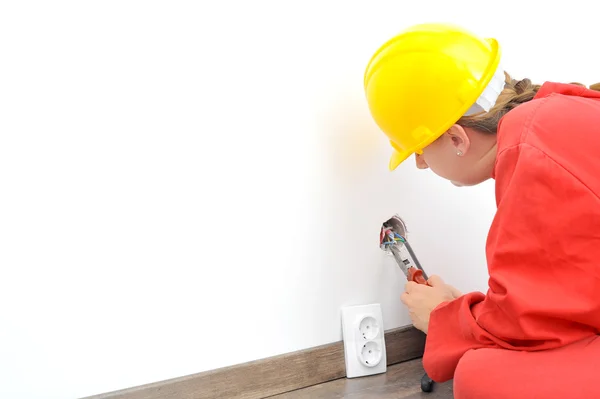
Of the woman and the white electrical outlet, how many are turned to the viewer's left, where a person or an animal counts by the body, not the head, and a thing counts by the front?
1

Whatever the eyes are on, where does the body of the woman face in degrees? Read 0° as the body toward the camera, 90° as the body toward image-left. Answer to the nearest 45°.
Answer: approximately 90°

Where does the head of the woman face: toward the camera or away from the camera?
away from the camera

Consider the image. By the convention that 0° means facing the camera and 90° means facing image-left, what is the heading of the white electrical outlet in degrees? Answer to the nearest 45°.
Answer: approximately 315°
